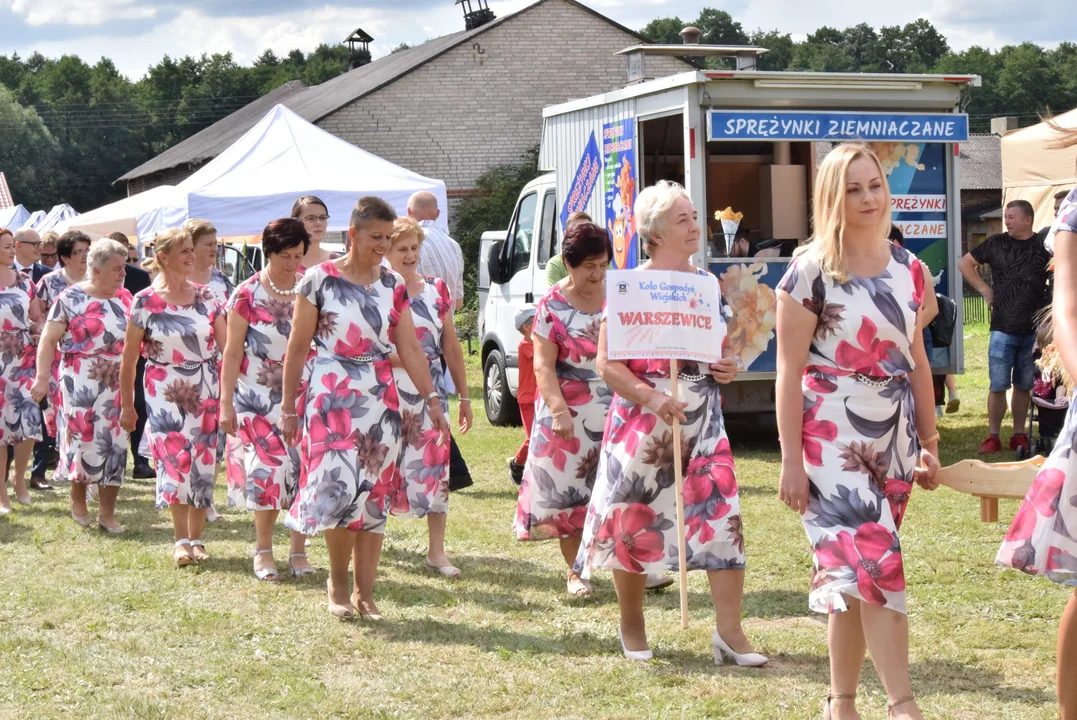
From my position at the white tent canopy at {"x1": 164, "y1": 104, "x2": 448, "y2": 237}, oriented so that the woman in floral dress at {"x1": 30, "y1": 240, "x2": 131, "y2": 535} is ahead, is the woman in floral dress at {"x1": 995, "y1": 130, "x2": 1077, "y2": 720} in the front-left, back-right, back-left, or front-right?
front-left

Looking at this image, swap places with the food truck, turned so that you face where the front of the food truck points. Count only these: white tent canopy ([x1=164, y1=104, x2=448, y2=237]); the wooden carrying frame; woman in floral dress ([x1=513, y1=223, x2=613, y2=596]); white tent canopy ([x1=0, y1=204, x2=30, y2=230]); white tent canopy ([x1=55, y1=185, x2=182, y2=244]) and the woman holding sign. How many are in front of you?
3

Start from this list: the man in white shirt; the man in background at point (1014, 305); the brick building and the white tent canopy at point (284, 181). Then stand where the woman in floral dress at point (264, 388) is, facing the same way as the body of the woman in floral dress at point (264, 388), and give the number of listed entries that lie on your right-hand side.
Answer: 0

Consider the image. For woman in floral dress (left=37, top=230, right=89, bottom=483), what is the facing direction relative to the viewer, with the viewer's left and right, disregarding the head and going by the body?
facing the viewer and to the right of the viewer

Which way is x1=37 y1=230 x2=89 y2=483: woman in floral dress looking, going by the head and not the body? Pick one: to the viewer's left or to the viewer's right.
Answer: to the viewer's right

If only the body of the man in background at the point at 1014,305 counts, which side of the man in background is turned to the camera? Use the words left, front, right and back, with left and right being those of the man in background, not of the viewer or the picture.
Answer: front

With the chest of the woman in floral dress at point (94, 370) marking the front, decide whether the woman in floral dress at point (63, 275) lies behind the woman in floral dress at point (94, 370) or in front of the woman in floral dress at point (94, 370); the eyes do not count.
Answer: behind

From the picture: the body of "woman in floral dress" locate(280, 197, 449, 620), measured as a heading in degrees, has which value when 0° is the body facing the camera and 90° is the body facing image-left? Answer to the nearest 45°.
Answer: approximately 315°

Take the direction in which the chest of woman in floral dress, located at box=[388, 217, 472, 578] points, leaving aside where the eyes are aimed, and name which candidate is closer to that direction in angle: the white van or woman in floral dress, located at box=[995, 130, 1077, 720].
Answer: the woman in floral dress

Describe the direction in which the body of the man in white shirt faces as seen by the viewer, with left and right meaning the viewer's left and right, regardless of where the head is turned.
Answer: facing away from the viewer

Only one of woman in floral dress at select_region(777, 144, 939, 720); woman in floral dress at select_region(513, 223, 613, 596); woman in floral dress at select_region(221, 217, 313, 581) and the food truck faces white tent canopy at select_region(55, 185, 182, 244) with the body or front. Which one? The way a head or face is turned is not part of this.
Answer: the food truck

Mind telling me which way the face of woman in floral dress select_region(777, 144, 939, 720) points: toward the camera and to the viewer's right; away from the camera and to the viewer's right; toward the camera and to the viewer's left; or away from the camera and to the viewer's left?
toward the camera and to the viewer's right

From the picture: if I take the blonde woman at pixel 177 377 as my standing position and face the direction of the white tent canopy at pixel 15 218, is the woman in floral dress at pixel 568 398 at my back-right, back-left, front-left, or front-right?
back-right

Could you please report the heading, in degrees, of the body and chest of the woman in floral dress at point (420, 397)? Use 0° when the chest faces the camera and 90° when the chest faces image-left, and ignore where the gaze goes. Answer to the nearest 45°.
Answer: approximately 315°

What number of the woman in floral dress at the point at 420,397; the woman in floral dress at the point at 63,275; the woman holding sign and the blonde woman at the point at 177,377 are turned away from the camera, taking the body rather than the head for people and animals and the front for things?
0
